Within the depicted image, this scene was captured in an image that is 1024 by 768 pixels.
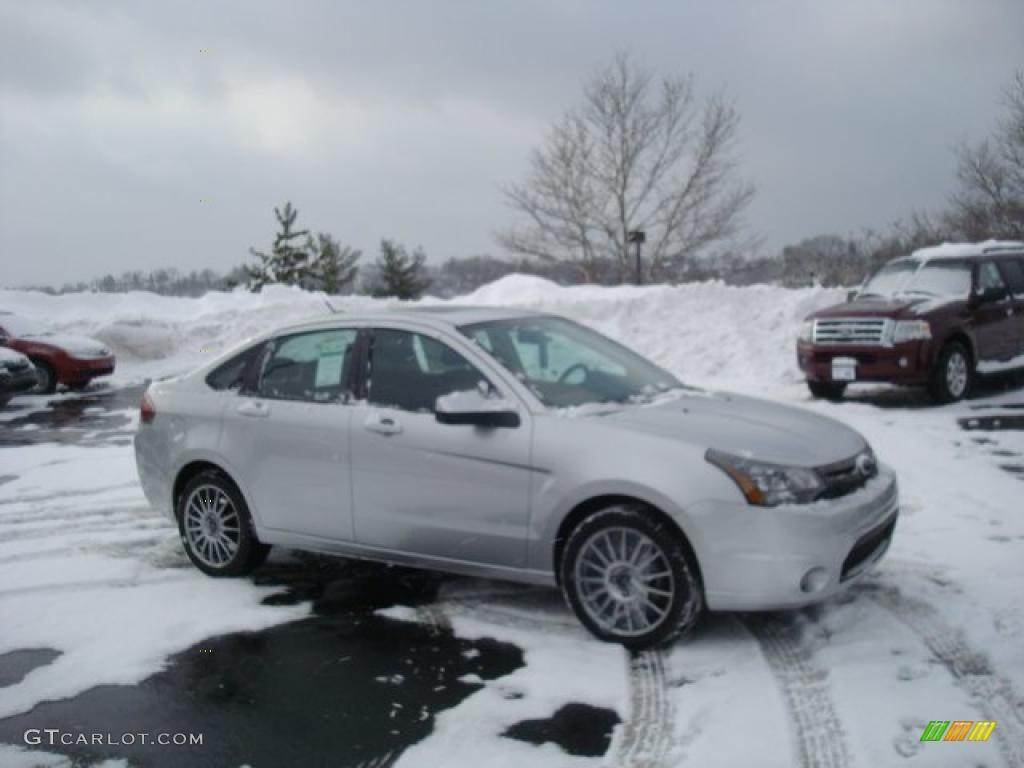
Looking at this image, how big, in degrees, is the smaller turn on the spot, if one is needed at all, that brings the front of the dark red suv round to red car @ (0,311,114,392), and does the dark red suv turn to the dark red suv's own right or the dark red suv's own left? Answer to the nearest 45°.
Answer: approximately 45° to the dark red suv's own right

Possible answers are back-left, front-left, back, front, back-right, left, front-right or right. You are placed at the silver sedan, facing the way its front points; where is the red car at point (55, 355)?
back

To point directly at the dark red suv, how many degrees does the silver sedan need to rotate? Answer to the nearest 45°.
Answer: approximately 90° to its left

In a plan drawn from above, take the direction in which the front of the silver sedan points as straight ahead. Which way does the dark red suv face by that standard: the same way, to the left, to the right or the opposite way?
to the right

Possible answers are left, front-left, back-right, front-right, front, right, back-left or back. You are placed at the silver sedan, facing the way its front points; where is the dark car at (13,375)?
back

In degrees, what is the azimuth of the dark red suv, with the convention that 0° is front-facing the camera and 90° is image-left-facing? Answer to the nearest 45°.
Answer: approximately 45°
